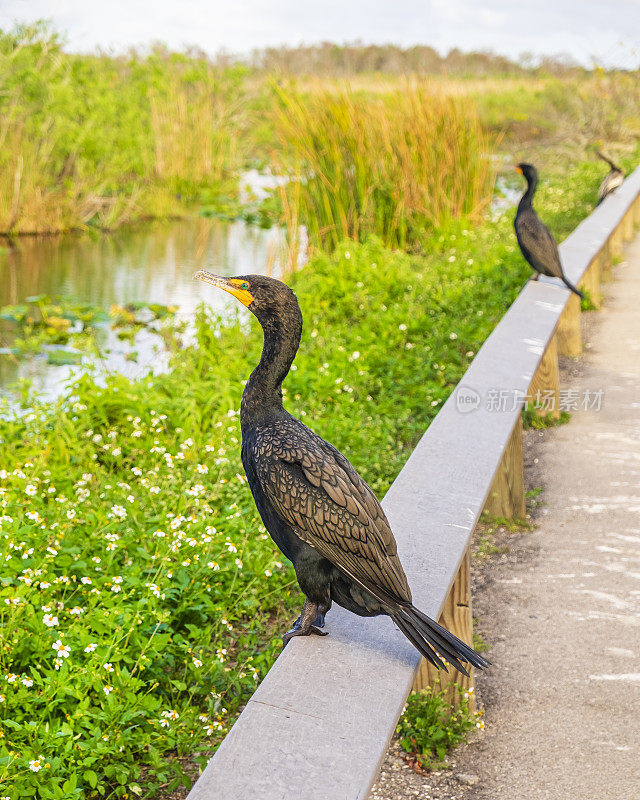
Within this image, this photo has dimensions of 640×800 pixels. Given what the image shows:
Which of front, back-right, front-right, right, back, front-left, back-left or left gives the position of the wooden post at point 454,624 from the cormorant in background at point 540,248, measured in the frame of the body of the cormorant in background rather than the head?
left

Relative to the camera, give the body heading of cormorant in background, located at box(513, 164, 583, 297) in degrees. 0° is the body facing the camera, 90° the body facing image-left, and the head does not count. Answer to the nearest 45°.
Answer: approximately 90°

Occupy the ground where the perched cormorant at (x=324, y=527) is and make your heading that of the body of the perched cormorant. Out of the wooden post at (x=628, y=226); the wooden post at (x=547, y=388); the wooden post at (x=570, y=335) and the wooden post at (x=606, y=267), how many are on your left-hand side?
0

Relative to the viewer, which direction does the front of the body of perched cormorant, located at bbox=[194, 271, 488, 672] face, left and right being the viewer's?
facing to the left of the viewer

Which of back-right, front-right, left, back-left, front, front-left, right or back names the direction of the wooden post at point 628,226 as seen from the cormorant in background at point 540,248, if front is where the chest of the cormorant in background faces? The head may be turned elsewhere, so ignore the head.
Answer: right

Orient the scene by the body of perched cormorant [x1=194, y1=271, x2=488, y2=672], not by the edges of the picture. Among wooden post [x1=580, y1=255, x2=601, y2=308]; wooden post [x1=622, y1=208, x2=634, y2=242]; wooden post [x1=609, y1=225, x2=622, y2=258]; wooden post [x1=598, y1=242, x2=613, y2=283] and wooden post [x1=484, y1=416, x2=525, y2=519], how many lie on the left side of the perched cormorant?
0

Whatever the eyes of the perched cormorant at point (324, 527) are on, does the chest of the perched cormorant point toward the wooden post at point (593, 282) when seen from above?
no

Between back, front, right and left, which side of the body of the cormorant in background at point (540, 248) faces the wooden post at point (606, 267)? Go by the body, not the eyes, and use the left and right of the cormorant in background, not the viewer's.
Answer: right

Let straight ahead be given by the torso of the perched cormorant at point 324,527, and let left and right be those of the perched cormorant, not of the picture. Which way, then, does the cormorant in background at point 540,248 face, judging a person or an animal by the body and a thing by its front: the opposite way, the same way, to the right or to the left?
the same way

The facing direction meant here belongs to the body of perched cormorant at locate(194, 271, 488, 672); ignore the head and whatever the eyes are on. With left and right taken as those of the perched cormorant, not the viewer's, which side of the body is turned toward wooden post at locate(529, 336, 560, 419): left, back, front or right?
right

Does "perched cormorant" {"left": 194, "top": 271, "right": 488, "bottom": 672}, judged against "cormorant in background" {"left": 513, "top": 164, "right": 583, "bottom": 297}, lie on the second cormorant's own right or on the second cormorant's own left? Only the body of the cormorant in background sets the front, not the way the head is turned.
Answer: on the second cormorant's own left

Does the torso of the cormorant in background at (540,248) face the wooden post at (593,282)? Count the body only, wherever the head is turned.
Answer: no
